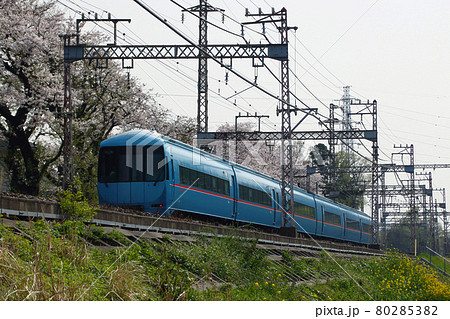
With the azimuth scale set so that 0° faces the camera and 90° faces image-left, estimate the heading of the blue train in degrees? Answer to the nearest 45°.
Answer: approximately 45°

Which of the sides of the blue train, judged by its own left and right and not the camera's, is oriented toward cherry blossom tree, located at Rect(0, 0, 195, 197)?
right
